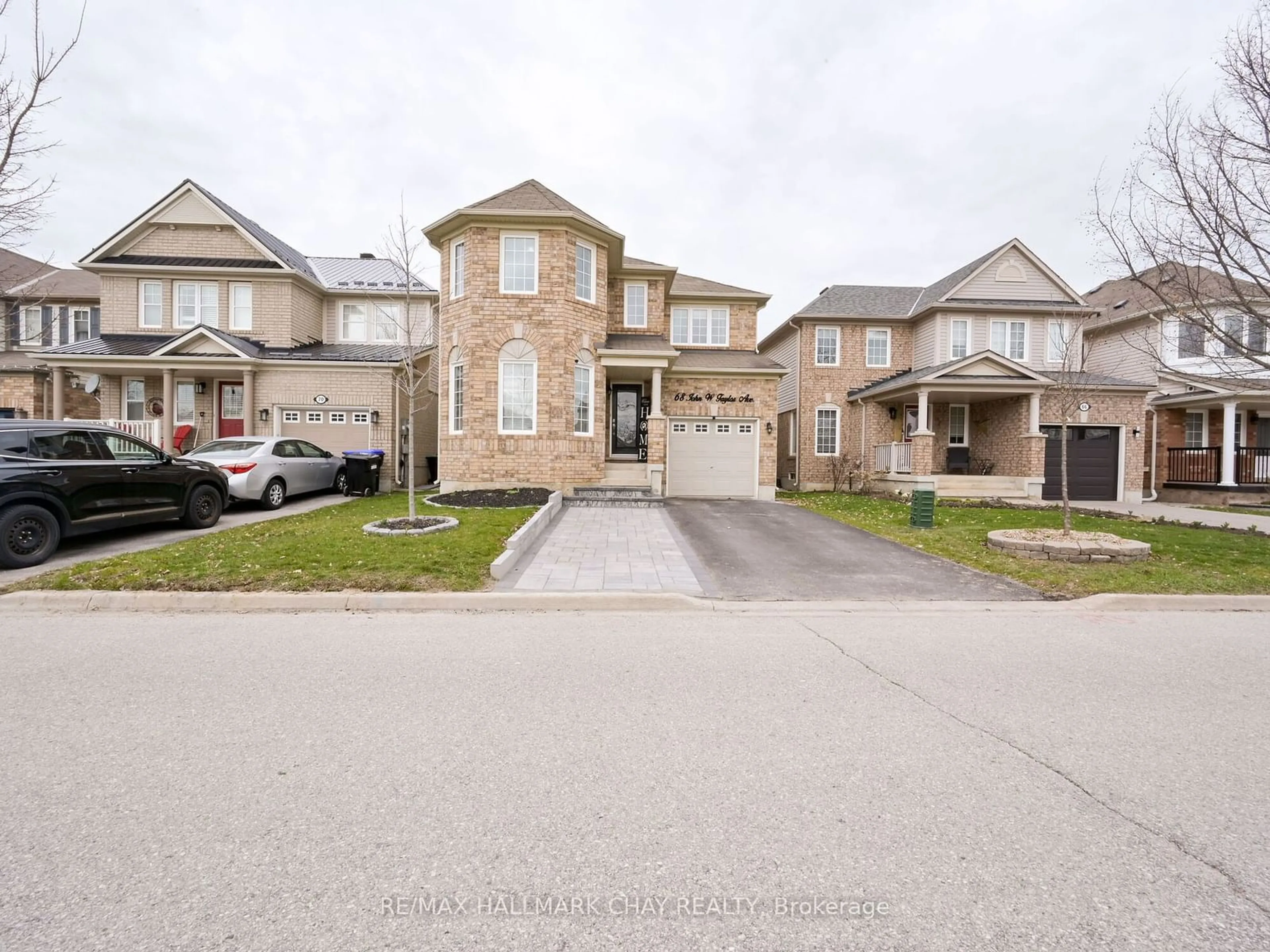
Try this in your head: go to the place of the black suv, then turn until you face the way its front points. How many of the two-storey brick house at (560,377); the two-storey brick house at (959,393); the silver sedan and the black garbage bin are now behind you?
0

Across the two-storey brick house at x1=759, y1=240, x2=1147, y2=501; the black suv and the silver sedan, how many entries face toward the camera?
1

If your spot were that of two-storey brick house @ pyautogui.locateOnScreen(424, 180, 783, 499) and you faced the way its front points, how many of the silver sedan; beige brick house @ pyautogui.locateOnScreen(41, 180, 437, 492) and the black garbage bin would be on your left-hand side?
0

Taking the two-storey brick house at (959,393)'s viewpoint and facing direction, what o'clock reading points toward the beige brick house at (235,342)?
The beige brick house is roughly at 2 o'clock from the two-storey brick house.

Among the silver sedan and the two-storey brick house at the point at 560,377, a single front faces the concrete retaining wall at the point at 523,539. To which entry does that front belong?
the two-storey brick house

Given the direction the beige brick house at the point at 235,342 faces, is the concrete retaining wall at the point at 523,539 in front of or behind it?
in front

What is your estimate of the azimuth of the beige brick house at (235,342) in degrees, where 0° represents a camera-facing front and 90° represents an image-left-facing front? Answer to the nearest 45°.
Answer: approximately 0°

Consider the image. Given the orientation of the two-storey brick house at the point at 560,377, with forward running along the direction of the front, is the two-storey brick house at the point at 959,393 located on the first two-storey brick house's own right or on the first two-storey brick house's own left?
on the first two-storey brick house's own left

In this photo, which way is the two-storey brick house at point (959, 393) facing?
toward the camera

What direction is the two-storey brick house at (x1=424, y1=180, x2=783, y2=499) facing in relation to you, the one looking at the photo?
facing the viewer

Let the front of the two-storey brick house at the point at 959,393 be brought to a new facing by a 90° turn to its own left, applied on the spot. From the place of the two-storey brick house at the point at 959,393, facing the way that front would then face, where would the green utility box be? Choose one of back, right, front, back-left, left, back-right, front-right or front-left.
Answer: right

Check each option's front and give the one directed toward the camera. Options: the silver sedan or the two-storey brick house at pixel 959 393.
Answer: the two-storey brick house

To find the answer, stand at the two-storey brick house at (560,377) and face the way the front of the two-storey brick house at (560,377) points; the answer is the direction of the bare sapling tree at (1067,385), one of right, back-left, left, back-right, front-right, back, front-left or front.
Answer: left

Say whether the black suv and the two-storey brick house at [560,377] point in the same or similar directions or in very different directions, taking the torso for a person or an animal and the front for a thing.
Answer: very different directions

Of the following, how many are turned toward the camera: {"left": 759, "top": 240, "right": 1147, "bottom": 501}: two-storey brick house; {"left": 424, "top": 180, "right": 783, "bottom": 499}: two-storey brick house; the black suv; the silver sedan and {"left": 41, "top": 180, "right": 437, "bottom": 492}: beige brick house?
3

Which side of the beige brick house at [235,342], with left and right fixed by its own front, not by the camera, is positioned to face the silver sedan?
front

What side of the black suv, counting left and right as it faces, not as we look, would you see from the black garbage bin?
front
